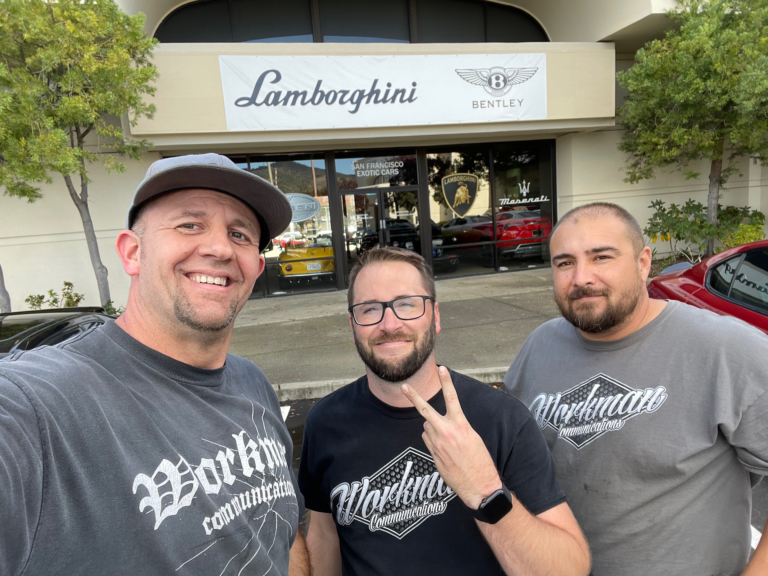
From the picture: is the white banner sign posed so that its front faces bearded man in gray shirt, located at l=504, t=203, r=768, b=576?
yes

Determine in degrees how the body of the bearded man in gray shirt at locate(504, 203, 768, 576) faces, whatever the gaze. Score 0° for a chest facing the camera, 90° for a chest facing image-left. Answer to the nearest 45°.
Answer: approximately 45°

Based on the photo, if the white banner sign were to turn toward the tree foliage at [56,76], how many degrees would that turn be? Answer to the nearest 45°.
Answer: approximately 45° to its right

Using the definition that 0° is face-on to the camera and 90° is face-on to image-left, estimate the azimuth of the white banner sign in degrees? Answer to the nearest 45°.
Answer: approximately 0°

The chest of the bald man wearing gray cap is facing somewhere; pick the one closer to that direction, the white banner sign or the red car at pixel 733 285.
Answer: the red car

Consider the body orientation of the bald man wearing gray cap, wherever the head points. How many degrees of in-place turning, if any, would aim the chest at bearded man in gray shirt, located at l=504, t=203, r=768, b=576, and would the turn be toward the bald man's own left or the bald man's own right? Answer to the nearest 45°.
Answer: approximately 45° to the bald man's own left

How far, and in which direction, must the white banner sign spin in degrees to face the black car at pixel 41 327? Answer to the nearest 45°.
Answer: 0° — it already faces it

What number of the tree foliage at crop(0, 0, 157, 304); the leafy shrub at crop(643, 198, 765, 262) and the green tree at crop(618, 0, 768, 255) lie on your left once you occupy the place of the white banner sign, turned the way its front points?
2
